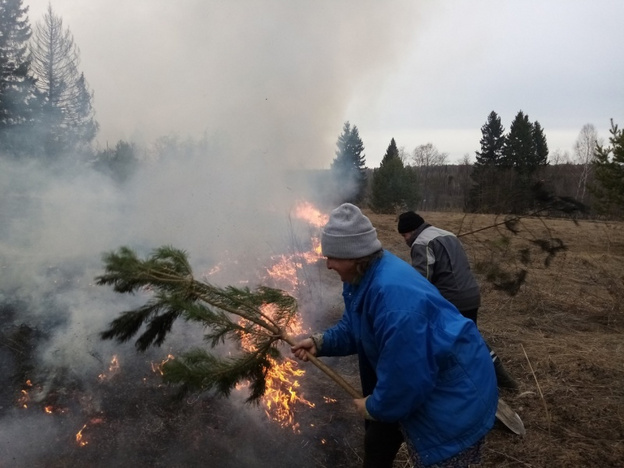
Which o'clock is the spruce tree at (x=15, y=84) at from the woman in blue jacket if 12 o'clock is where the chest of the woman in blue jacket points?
The spruce tree is roughly at 1 o'clock from the woman in blue jacket.

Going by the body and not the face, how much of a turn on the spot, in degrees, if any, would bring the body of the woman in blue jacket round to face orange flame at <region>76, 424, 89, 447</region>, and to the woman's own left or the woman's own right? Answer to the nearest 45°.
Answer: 0° — they already face it

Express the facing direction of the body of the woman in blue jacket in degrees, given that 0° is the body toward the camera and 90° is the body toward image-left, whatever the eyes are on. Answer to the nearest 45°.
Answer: approximately 90°

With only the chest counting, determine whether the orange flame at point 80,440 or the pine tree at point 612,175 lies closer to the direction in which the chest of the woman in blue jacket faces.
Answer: the orange flame

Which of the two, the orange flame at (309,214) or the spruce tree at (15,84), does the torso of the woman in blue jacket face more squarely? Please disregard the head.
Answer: the spruce tree

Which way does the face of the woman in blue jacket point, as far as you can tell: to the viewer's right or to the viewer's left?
to the viewer's left

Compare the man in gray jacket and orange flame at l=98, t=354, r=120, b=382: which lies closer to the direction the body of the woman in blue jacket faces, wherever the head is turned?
the orange flame

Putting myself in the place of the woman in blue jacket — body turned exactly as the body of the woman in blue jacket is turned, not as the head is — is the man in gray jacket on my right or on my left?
on my right

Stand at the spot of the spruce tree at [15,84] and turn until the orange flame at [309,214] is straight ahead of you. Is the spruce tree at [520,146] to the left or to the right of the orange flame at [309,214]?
left
